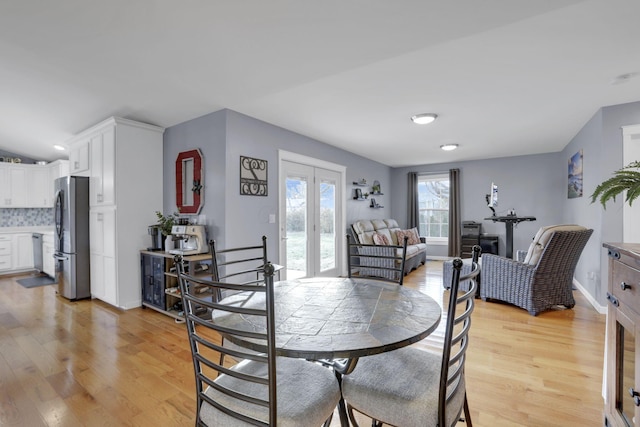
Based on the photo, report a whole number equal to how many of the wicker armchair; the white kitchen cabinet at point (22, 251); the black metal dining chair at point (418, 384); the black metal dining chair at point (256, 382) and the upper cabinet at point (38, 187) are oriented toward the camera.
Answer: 2

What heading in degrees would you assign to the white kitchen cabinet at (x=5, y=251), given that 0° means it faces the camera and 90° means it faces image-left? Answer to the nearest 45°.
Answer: approximately 0°

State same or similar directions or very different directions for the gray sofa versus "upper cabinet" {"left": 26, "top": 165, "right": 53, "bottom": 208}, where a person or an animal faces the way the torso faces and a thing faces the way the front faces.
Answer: same or similar directions

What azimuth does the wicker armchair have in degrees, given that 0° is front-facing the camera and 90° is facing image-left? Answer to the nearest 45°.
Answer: approximately 135°

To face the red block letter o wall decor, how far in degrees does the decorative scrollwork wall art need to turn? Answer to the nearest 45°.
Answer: approximately 135° to its right

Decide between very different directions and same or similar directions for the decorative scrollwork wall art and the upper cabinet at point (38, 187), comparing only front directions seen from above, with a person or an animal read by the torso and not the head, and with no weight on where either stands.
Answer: same or similar directions

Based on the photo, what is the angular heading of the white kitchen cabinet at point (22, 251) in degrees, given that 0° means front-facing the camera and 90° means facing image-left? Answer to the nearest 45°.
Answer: approximately 0°

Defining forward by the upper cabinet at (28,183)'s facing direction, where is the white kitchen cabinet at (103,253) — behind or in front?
in front

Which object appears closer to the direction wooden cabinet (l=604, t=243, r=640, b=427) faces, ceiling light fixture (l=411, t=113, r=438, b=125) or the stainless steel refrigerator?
the stainless steel refrigerator

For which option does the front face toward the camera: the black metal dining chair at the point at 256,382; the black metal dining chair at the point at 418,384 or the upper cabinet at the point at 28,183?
the upper cabinet

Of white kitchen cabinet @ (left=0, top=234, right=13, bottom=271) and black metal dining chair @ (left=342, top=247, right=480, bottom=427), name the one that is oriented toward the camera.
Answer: the white kitchen cabinet

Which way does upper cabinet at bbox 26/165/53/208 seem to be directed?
toward the camera

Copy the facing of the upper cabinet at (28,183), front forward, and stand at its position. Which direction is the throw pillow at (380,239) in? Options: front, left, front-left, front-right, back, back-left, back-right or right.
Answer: front-left

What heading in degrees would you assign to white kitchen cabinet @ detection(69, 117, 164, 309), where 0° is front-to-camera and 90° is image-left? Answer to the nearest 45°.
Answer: approximately 45°

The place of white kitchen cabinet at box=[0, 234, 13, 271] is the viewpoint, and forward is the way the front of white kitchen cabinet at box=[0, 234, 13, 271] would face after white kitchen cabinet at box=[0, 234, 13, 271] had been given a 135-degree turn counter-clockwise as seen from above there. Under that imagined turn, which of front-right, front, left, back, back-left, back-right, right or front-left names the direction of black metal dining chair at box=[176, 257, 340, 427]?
back-right

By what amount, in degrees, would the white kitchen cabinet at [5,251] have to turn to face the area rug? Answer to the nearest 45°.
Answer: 0° — it already faces it
